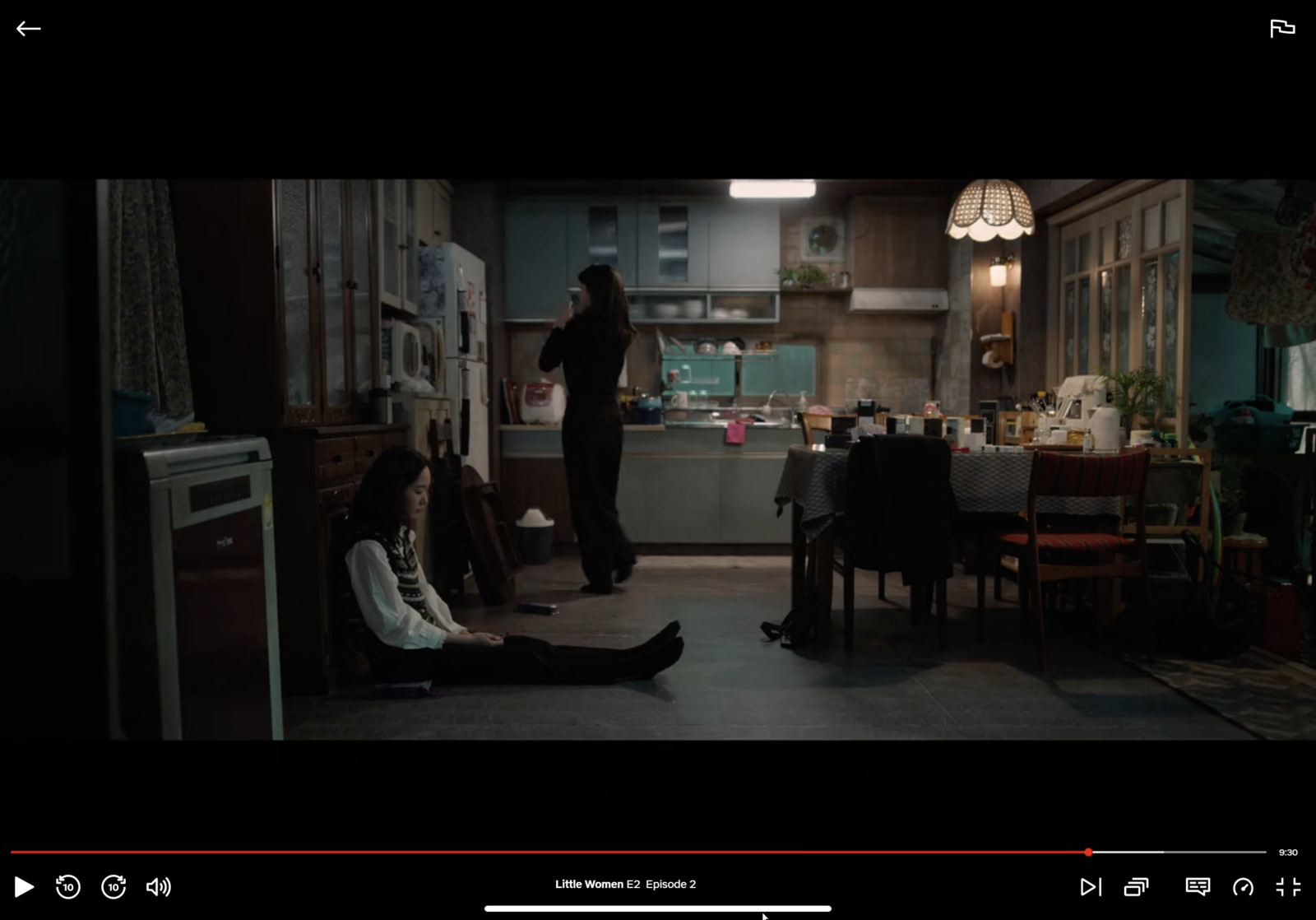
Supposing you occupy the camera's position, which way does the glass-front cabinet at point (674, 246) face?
facing the viewer

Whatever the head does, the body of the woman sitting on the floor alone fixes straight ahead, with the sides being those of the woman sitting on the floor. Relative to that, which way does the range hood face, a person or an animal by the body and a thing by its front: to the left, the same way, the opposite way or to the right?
to the right

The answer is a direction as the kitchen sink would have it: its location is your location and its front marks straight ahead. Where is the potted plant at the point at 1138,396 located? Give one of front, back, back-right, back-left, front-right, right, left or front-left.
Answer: front-left

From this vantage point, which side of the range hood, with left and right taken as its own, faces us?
front

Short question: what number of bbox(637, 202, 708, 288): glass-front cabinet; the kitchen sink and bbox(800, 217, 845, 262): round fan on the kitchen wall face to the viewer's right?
0

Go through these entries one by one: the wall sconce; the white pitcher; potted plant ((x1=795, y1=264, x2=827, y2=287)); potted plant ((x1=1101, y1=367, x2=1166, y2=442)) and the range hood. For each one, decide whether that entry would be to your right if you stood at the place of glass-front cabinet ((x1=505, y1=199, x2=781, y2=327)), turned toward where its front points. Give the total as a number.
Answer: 0

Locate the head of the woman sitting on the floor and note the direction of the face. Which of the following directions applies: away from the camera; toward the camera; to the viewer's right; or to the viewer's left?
to the viewer's right

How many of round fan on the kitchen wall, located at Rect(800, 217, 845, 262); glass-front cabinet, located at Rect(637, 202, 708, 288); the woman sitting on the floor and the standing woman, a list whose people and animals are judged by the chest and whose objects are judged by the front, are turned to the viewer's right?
1

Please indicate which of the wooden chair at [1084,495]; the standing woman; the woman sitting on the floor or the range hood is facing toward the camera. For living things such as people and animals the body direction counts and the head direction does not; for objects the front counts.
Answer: the range hood

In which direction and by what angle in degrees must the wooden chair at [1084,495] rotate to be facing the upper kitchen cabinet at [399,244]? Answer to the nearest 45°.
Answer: approximately 45° to its left

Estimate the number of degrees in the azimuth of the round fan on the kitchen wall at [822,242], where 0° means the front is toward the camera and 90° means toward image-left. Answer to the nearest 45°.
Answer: approximately 0°
